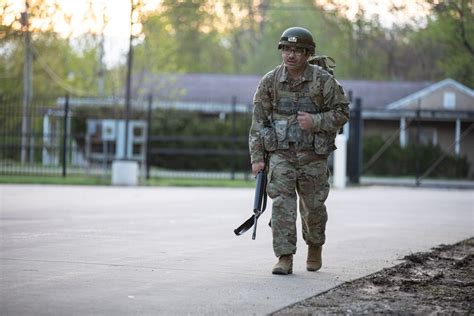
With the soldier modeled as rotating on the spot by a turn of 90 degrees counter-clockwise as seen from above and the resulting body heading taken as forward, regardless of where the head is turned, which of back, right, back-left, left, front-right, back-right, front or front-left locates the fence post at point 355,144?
left

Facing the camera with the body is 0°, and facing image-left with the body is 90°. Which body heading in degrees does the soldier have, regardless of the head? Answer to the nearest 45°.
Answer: approximately 0°

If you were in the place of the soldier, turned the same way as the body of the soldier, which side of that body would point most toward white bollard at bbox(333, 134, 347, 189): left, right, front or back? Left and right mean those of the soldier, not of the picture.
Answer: back

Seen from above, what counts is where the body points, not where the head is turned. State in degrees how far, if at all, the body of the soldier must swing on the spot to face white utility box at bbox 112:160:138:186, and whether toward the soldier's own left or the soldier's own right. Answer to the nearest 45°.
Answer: approximately 180°

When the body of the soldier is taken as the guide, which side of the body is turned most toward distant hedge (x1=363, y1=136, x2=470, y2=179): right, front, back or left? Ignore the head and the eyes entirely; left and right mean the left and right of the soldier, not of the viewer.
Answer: back
